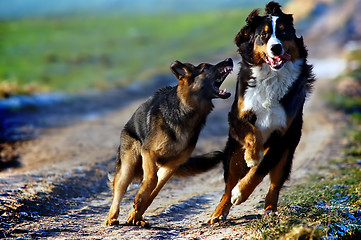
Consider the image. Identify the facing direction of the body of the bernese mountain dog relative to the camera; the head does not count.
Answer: toward the camera

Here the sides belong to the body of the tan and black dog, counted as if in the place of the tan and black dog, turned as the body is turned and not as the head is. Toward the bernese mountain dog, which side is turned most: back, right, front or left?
front

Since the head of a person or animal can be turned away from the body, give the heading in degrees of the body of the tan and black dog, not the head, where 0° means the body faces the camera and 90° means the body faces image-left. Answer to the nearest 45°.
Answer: approximately 315°

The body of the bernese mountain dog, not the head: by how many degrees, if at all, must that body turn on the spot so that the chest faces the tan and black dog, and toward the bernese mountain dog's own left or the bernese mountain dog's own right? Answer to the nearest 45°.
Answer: approximately 90° to the bernese mountain dog's own right

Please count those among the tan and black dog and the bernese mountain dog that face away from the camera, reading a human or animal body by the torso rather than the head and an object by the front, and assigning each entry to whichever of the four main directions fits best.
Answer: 0
